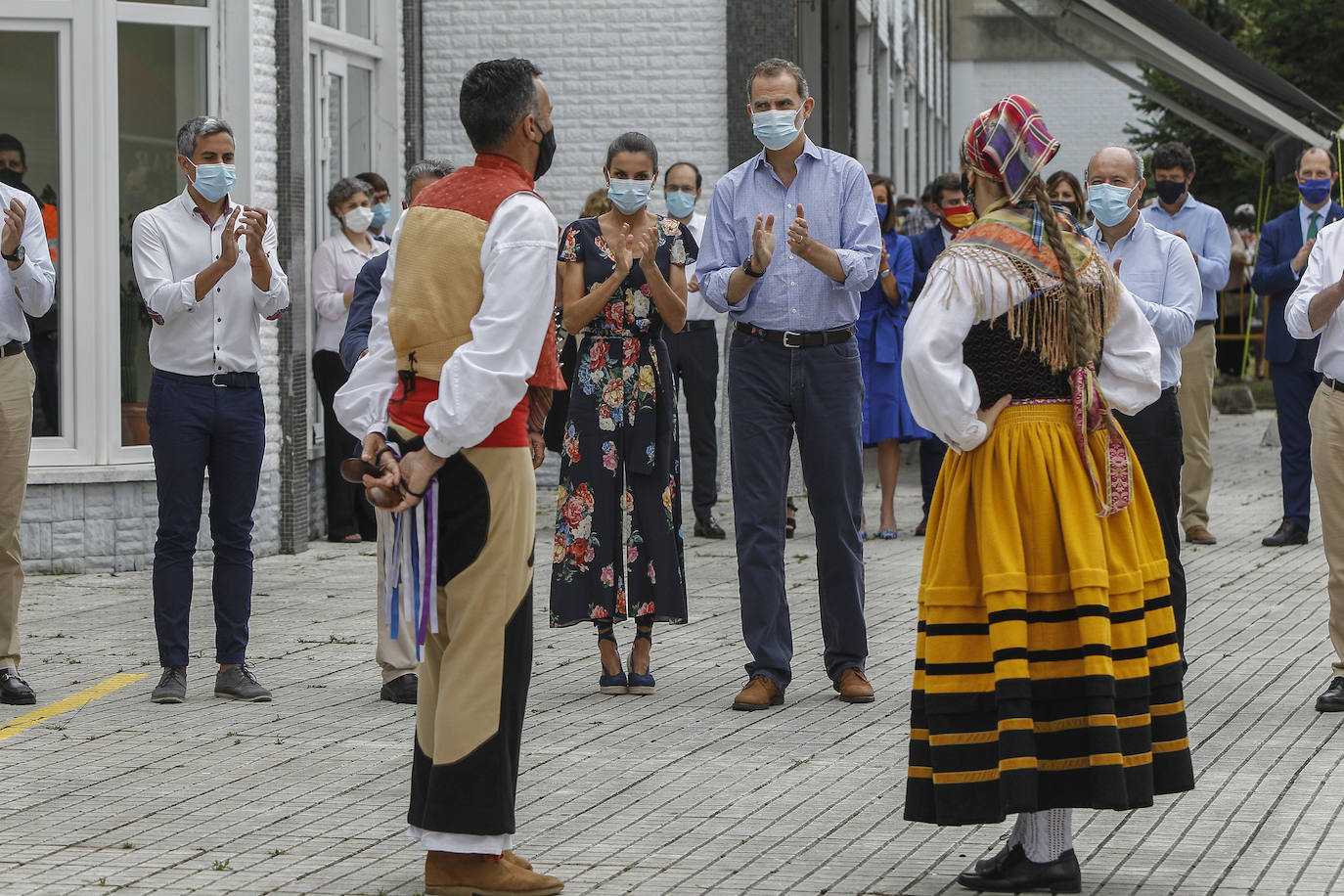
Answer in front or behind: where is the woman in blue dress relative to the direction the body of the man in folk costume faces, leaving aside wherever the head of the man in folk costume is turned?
in front

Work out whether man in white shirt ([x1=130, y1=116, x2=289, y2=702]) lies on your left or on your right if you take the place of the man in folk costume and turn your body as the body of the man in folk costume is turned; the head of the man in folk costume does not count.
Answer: on your left

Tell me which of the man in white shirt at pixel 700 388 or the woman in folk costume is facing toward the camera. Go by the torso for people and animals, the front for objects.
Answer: the man in white shirt

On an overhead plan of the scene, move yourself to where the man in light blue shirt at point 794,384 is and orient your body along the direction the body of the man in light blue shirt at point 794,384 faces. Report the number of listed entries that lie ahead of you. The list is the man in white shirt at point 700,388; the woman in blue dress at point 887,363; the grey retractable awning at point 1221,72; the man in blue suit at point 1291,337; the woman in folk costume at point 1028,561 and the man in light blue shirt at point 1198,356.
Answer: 1

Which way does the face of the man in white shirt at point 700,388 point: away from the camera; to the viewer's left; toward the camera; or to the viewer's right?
toward the camera

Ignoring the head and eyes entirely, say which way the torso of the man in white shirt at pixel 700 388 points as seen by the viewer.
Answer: toward the camera

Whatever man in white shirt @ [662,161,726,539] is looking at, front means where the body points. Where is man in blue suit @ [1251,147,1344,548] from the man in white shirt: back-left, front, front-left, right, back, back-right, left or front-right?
left

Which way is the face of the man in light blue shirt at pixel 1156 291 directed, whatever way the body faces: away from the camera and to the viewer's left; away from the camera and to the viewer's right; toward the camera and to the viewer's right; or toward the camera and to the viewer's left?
toward the camera and to the viewer's left

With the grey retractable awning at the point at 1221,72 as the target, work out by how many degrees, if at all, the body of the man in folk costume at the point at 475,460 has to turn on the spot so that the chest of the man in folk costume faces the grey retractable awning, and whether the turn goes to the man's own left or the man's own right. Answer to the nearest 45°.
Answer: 0° — they already face it

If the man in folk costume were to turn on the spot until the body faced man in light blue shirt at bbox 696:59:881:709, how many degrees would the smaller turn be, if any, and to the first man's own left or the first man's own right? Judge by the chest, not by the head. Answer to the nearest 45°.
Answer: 0° — they already face them

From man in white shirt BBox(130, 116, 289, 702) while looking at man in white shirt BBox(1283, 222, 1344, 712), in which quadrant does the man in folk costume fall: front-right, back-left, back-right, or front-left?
front-right

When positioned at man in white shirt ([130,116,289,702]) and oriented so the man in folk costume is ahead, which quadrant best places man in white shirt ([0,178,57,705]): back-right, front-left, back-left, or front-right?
back-right

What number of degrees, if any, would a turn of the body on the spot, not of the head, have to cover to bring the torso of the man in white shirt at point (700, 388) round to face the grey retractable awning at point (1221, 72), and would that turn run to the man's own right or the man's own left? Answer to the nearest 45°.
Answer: approximately 135° to the man's own left

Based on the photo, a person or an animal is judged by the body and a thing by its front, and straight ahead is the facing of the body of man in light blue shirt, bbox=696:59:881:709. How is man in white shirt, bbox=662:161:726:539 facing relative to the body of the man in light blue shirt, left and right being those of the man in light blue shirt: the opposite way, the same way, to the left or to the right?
the same way

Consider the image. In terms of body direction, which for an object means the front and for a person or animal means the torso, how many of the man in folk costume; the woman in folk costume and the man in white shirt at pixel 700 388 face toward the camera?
1
